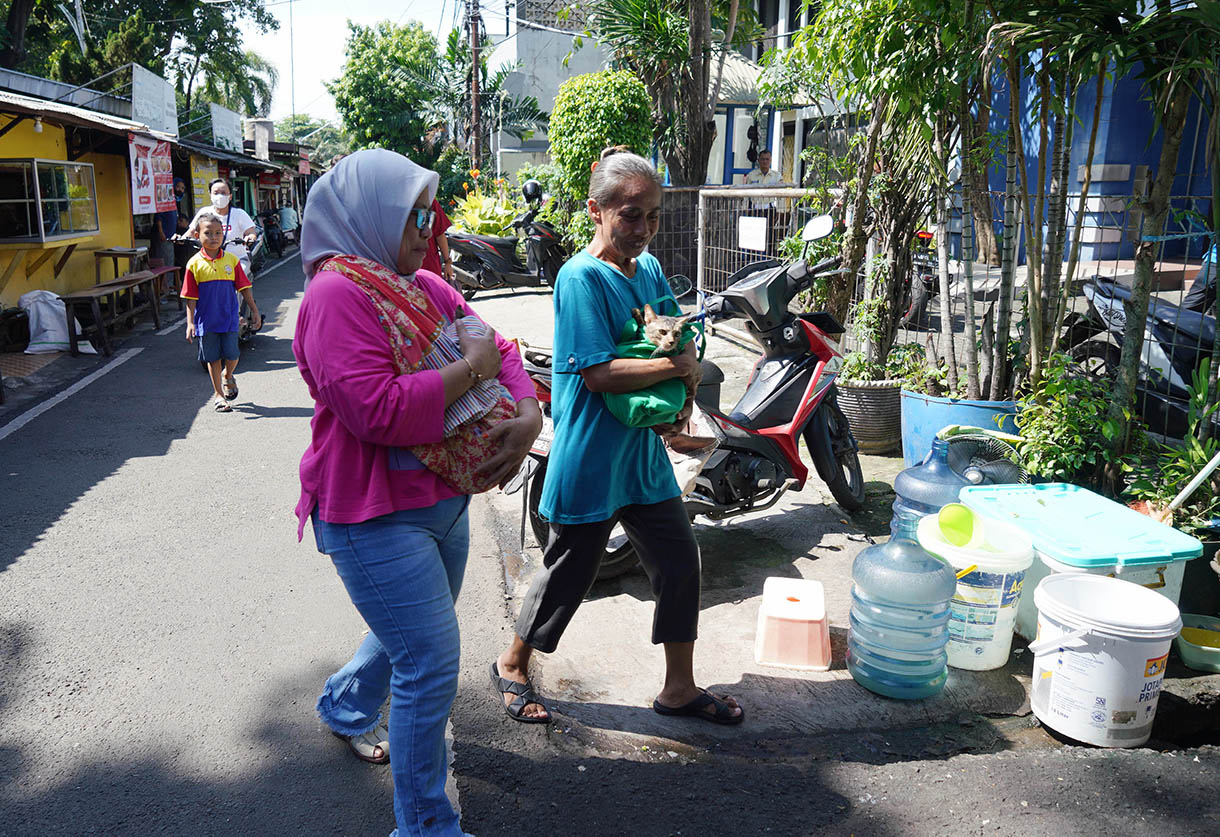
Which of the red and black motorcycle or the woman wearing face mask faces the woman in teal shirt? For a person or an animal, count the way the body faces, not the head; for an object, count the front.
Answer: the woman wearing face mask

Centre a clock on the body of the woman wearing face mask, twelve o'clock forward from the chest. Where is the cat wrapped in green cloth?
The cat wrapped in green cloth is roughly at 12 o'clock from the woman wearing face mask.

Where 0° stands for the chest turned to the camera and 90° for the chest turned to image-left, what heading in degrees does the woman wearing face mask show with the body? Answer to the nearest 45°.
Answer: approximately 0°

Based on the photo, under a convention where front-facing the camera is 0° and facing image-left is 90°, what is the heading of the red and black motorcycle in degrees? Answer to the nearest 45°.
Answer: approximately 225°

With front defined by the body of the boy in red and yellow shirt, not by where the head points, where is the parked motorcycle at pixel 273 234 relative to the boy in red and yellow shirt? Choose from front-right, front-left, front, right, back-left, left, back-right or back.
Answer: back
